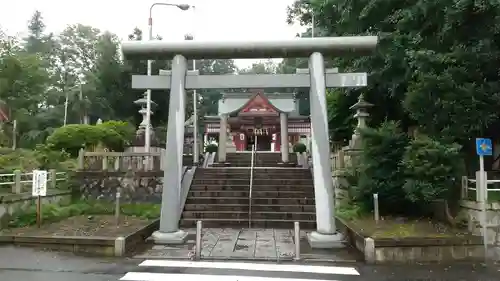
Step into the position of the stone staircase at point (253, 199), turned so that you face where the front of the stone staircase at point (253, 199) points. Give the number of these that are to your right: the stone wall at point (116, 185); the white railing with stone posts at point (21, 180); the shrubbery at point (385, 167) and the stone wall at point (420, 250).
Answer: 2

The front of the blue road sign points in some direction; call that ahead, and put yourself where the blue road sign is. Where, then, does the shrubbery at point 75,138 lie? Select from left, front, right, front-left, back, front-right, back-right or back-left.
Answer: right

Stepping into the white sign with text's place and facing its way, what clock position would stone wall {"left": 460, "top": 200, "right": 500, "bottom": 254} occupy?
The stone wall is roughly at 10 o'clock from the white sign with text.

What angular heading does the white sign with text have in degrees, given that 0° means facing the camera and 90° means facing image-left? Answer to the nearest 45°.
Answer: approximately 0°

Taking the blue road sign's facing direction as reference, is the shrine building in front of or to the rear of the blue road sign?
to the rear

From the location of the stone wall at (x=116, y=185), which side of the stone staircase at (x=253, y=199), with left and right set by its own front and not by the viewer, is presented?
right

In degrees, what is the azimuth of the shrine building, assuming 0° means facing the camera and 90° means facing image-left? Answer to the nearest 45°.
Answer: approximately 0°

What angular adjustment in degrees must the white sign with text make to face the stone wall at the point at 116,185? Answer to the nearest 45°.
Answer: approximately 135° to its left

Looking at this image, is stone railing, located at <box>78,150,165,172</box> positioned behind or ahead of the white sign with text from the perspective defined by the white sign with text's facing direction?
behind

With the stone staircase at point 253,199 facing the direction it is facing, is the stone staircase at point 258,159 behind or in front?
behind

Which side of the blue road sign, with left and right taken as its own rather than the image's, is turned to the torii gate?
right

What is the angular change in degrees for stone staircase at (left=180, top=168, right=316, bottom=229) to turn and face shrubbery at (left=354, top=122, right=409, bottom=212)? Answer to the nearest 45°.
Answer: approximately 45° to its left

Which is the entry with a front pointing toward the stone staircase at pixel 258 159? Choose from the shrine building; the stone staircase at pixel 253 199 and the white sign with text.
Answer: the shrine building
